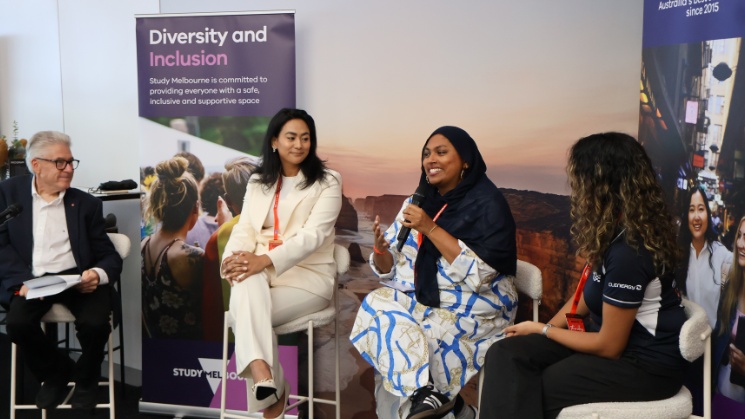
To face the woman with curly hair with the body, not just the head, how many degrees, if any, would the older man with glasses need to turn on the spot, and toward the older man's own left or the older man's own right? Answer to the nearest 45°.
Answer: approximately 45° to the older man's own left

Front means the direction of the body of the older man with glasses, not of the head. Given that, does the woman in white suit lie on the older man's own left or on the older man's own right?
on the older man's own left

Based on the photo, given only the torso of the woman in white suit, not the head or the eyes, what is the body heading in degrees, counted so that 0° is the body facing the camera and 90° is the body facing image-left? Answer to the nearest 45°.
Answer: approximately 45°

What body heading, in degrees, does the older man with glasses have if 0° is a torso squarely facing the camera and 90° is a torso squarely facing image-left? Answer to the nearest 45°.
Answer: approximately 0°

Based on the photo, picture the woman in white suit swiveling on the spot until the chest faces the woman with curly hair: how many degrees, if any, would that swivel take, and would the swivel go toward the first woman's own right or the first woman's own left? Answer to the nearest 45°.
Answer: approximately 90° to the first woman's own left

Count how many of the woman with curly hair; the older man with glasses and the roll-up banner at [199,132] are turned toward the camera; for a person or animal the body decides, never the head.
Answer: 2

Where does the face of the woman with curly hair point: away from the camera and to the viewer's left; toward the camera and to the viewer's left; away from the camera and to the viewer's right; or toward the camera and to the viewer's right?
away from the camera and to the viewer's left

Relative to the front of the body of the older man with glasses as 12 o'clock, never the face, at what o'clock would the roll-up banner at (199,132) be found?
The roll-up banner is roughly at 9 o'clock from the older man with glasses.

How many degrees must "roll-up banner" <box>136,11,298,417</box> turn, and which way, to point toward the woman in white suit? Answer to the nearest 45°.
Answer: approximately 45° to its left
